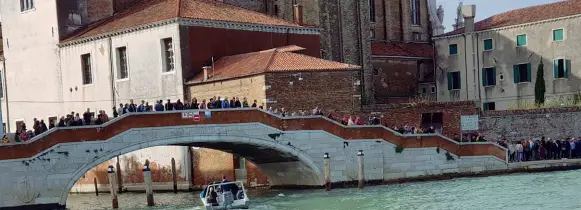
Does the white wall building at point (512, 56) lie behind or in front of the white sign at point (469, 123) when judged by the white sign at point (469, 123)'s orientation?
behind

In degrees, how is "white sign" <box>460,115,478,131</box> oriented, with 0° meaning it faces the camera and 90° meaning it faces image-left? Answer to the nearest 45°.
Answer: approximately 0°

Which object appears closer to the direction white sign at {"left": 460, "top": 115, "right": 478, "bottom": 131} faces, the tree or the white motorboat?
the white motorboat

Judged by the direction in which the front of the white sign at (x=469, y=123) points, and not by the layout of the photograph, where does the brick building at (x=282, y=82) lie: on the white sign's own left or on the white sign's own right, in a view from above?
on the white sign's own right

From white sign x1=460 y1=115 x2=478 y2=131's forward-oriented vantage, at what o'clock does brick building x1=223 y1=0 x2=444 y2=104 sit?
The brick building is roughly at 5 o'clock from the white sign.

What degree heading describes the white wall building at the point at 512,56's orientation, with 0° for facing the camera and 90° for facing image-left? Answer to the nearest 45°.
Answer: approximately 45°

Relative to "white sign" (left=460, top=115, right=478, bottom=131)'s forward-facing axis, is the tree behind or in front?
behind

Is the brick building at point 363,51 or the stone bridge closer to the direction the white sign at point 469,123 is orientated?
the stone bridge
